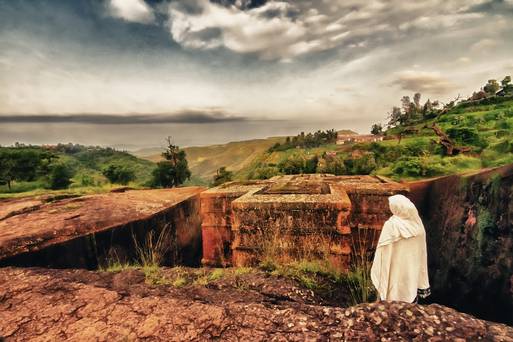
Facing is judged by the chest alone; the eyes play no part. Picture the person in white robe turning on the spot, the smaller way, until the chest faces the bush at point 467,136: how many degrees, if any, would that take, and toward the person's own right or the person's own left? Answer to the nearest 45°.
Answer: approximately 45° to the person's own right

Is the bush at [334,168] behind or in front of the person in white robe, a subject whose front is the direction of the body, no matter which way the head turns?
in front

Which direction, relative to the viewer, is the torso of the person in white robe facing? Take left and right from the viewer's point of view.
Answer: facing away from the viewer and to the left of the viewer

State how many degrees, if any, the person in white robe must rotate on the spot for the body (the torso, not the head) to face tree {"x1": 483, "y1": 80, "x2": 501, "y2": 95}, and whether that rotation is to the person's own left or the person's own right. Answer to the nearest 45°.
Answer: approximately 45° to the person's own right

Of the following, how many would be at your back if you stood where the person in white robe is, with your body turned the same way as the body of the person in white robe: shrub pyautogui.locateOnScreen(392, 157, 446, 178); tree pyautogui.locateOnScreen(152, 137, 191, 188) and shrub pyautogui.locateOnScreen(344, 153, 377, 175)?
0

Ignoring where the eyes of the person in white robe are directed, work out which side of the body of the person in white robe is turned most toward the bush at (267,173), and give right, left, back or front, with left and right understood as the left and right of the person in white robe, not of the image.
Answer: front

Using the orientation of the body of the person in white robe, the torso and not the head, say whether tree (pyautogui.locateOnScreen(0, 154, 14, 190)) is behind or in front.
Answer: in front

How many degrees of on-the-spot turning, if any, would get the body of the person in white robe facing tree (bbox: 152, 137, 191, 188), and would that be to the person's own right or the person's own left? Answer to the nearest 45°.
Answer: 0° — they already face it
